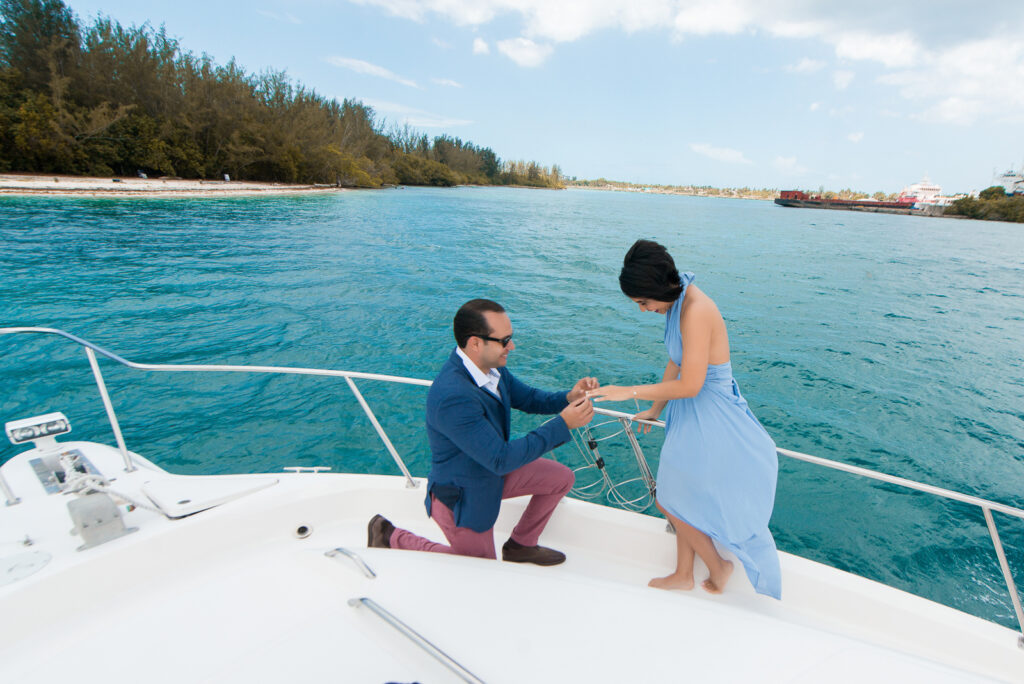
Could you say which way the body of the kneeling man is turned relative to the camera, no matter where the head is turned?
to the viewer's right

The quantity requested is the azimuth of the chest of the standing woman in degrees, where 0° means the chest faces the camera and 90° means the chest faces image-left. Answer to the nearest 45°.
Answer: approximately 90°

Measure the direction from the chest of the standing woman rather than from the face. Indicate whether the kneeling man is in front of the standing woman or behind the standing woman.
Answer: in front

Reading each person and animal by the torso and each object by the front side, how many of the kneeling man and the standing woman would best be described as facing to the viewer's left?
1

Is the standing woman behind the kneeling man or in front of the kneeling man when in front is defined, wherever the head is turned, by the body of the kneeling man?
in front

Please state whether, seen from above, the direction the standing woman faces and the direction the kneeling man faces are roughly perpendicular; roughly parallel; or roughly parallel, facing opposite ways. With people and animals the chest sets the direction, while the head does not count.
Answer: roughly parallel, facing opposite ways

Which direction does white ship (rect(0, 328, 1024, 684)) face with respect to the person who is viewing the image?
facing away from the viewer and to the left of the viewer
